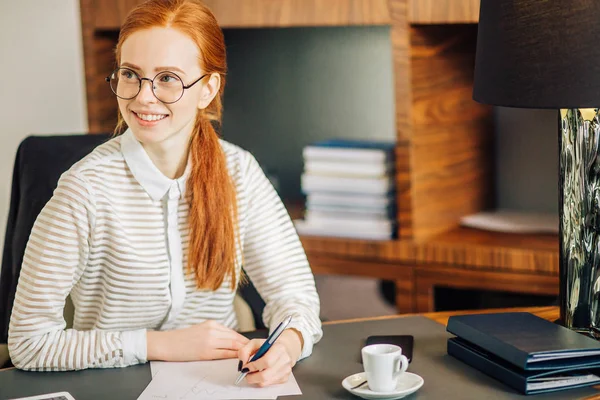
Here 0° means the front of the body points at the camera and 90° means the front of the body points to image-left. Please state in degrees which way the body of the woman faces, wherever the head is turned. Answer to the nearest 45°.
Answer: approximately 0°

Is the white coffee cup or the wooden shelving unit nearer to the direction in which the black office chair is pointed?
the white coffee cup

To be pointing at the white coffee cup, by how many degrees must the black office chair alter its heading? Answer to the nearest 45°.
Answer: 0° — it already faces it

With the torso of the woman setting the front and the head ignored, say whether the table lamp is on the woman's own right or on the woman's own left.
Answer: on the woman's own left

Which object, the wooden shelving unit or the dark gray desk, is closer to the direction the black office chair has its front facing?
the dark gray desk
